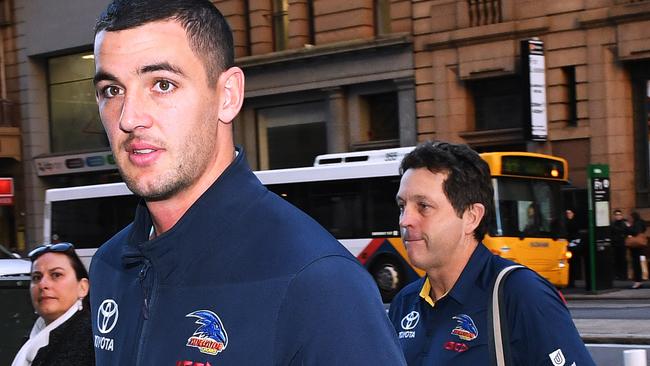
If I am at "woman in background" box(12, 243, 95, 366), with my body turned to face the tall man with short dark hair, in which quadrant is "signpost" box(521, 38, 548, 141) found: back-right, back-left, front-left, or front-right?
back-left

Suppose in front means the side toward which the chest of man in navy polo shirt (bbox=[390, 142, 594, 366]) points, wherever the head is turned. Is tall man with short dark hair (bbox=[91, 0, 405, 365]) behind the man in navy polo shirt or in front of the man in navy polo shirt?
in front

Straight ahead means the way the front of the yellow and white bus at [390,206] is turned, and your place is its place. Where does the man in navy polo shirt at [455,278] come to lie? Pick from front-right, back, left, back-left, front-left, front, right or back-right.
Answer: front-right

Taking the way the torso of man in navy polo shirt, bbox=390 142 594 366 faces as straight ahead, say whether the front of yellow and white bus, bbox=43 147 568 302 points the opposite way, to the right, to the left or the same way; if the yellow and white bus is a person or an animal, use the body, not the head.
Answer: to the left

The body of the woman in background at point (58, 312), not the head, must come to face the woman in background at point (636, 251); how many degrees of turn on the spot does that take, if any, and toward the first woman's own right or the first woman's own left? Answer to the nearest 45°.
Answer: approximately 180°

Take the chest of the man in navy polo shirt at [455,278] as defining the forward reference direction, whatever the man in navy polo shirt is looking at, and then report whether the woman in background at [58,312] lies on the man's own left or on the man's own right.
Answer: on the man's own right

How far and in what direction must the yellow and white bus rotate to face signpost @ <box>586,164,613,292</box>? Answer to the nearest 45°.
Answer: approximately 45° to its left

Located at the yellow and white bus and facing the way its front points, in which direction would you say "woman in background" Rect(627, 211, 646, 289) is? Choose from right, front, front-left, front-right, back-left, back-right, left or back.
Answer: front-left

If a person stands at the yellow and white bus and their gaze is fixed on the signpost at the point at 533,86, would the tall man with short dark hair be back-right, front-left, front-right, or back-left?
back-right

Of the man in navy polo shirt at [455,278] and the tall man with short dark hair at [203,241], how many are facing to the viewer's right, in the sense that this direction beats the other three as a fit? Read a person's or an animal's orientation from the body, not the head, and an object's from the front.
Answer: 0

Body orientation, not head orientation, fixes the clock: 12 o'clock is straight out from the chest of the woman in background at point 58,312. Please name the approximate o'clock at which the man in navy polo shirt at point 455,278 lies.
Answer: The man in navy polo shirt is roughly at 9 o'clock from the woman in background.

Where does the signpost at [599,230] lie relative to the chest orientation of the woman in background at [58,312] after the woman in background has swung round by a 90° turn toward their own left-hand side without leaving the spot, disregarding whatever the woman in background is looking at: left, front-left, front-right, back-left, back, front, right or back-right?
left

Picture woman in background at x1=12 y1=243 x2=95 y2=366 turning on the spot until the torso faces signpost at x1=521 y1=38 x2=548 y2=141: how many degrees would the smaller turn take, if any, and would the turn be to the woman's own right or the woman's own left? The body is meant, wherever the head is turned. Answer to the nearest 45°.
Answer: approximately 180°

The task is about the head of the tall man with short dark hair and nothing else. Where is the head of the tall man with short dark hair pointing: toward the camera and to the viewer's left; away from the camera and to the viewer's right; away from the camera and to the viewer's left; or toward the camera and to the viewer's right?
toward the camera and to the viewer's left

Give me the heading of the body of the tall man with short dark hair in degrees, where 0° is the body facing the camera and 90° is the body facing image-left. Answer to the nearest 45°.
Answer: approximately 45°
